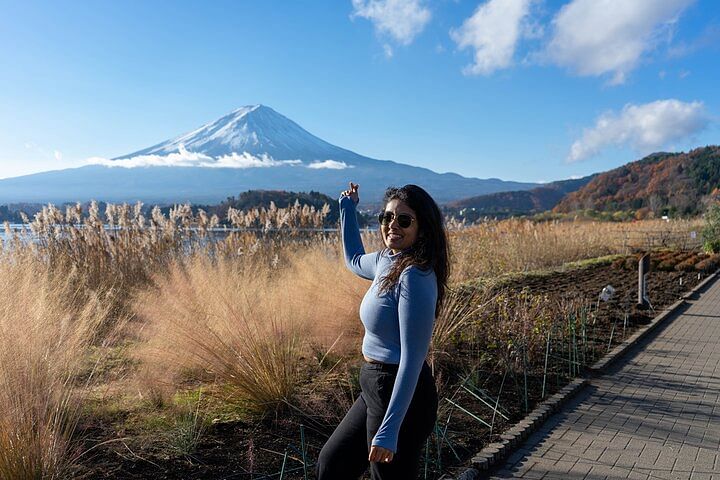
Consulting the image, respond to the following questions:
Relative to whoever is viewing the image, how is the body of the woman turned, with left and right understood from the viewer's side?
facing the viewer and to the left of the viewer

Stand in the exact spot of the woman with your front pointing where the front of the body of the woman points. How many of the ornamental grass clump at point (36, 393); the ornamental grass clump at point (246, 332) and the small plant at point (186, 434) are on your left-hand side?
0

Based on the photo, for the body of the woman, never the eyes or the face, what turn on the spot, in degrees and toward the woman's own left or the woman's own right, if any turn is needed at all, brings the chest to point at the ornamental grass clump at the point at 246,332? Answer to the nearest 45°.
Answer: approximately 90° to the woman's own right

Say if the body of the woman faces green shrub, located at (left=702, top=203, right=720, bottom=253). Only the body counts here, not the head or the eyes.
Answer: no

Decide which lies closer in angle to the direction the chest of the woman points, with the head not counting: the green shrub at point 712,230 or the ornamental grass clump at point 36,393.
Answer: the ornamental grass clump

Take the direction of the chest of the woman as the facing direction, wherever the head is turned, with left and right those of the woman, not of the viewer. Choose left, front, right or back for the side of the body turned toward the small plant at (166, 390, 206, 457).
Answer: right

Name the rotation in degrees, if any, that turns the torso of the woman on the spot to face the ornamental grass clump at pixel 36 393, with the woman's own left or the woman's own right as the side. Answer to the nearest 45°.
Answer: approximately 45° to the woman's own right
